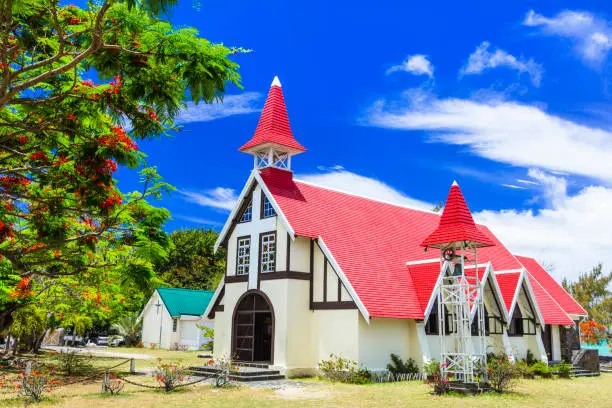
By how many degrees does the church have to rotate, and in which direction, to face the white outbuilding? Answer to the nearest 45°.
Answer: approximately 90° to its right

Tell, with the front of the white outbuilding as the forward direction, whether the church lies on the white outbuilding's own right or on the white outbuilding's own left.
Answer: on the white outbuilding's own left

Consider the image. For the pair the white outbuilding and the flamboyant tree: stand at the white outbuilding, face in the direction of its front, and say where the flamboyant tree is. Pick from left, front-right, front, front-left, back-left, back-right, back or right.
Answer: front-left

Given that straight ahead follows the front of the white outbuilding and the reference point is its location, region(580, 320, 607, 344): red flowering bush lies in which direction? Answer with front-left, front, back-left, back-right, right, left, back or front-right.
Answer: left

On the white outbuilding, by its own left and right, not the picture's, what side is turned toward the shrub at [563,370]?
left

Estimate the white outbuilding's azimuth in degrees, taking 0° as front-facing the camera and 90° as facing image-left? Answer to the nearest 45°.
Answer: approximately 45°

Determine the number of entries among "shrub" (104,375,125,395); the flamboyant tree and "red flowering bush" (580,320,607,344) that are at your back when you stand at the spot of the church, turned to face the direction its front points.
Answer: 1

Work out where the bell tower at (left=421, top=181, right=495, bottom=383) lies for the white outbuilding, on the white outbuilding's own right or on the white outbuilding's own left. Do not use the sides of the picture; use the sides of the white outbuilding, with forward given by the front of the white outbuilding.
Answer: on the white outbuilding's own left

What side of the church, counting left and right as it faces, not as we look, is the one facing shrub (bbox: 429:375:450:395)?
left

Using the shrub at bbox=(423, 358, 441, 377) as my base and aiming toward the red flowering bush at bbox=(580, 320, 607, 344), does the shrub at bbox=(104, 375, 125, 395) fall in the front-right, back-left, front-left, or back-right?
back-left

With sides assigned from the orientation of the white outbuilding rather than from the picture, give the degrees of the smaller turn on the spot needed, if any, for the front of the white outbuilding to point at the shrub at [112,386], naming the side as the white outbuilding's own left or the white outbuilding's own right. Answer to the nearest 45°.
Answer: approximately 45° to the white outbuilding's own left
